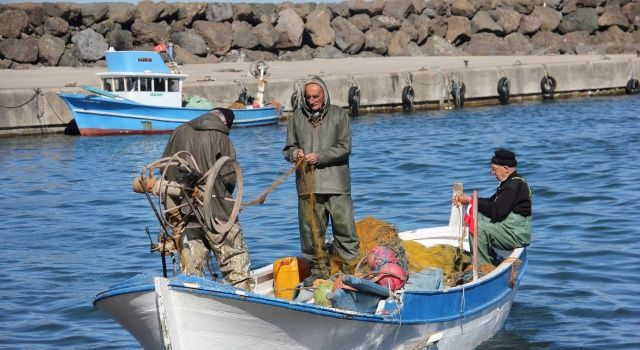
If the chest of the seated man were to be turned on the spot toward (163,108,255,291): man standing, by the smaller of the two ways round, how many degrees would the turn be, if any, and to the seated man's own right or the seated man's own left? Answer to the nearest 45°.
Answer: approximately 45° to the seated man's own left

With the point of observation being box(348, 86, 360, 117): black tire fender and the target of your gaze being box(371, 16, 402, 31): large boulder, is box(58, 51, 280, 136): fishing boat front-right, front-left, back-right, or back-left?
back-left

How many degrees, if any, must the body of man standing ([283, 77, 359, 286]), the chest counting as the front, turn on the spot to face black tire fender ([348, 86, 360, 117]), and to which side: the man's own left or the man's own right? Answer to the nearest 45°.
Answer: approximately 135° to the man's own right

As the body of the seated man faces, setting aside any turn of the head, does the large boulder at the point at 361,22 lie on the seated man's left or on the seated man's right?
on the seated man's right

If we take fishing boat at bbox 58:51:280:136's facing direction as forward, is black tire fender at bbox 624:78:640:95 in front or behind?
behind

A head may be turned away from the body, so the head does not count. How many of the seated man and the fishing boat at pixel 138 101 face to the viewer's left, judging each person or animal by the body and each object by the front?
2

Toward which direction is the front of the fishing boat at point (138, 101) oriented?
to the viewer's left

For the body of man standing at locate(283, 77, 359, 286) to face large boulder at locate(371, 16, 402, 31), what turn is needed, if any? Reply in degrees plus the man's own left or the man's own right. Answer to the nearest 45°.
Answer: approximately 135° to the man's own right

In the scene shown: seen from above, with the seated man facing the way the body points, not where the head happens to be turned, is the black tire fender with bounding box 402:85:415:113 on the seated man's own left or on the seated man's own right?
on the seated man's own right

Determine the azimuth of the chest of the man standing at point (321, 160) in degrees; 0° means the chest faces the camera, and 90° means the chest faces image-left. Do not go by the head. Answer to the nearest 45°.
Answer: approximately 45°

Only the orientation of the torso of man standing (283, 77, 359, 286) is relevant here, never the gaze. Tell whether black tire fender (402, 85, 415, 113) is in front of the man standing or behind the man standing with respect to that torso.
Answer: behind

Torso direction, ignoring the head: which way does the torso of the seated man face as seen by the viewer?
to the viewer's left
